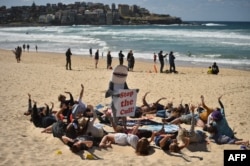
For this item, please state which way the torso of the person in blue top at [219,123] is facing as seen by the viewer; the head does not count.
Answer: to the viewer's left

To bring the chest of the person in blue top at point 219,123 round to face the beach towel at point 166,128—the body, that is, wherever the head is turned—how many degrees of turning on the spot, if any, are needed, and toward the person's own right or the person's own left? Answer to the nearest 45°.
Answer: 0° — they already face it
